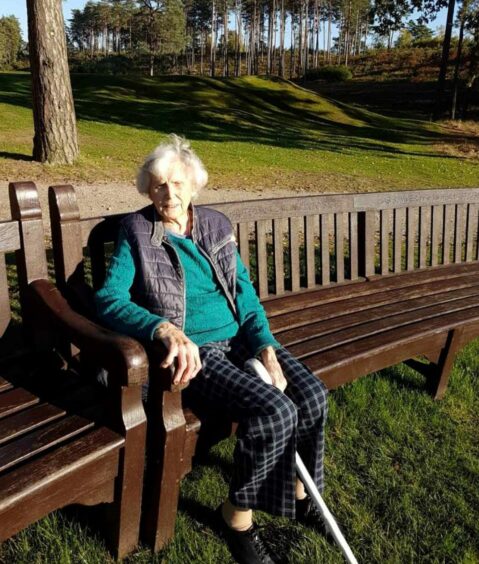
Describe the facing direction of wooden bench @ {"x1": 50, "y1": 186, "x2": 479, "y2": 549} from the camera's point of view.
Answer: facing the viewer and to the right of the viewer

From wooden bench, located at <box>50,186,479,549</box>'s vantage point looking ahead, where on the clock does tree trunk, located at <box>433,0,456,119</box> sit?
The tree trunk is roughly at 8 o'clock from the wooden bench.

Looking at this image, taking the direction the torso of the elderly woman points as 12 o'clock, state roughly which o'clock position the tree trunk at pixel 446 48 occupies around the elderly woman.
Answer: The tree trunk is roughly at 8 o'clock from the elderly woman.

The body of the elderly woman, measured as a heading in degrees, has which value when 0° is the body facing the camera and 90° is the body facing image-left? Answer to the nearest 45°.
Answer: approximately 315°

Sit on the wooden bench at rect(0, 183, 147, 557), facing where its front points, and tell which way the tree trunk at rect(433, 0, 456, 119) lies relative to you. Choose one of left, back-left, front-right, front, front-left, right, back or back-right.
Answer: left

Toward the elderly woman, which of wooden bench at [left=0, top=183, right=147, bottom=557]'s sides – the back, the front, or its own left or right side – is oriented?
left

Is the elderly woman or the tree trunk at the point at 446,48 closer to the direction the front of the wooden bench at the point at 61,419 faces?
the elderly woman

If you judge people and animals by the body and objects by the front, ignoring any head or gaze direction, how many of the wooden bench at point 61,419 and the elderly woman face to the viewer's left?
0
